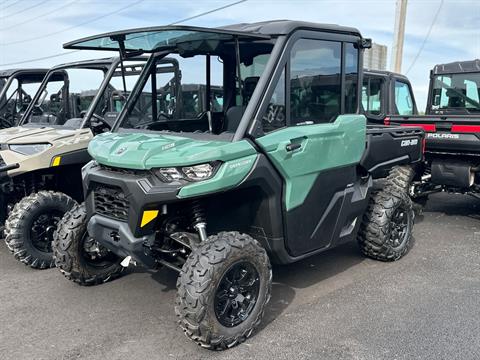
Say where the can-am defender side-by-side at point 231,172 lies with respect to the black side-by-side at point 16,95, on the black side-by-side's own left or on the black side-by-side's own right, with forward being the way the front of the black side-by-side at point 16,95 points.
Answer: on the black side-by-side's own left

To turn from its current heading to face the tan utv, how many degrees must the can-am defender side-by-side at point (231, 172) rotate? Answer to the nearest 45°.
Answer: approximately 90° to its right

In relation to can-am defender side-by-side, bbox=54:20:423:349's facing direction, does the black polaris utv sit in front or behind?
behind

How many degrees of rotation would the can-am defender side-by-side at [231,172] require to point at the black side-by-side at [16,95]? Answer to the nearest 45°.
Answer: approximately 90° to its right
